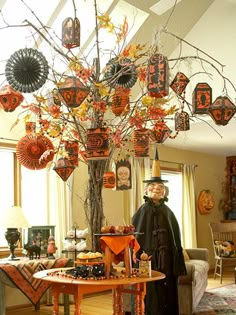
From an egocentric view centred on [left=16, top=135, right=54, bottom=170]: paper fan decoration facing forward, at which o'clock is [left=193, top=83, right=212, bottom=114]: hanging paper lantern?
The hanging paper lantern is roughly at 9 o'clock from the paper fan decoration.

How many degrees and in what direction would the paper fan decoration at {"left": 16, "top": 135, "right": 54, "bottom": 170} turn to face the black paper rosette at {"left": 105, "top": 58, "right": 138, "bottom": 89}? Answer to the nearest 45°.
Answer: approximately 45° to its left

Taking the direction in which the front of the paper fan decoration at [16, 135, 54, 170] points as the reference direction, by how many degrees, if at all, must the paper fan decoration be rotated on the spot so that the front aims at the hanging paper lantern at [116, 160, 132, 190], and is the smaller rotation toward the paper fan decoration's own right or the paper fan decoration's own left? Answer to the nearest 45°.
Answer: approximately 90° to the paper fan decoration's own left

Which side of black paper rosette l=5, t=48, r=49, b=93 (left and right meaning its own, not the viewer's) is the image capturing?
front

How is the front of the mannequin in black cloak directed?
toward the camera

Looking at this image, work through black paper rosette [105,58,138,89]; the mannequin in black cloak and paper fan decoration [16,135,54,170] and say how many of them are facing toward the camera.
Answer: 3

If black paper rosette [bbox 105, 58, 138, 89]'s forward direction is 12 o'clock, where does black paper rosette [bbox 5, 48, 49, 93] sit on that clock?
black paper rosette [bbox 5, 48, 49, 93] is roughly at 2 o'clock from black paper rosette [bbox 105, 58, 138, 89].
